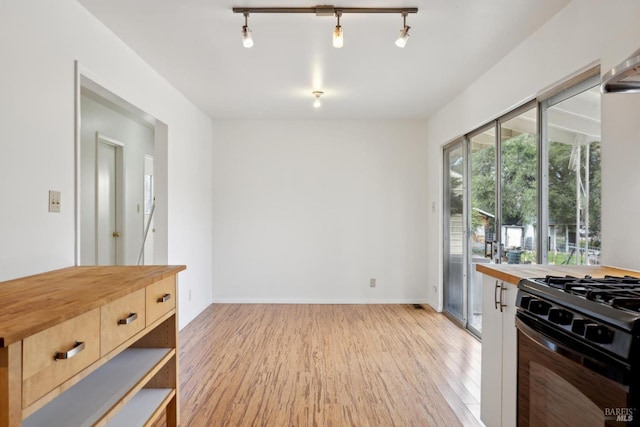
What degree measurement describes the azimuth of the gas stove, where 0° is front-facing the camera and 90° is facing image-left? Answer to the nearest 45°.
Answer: approximately 45°

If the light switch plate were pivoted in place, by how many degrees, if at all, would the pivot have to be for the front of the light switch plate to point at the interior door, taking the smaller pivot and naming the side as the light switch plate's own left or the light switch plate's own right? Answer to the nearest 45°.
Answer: approximately 135° to the light switch plate's own left

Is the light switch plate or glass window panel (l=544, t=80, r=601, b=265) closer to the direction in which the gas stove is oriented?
the light switch plate

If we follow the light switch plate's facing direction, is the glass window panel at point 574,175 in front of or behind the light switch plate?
in front

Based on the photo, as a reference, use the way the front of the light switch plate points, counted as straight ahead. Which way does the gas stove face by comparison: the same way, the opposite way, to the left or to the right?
the opposite way

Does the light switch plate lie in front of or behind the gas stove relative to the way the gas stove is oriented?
in front

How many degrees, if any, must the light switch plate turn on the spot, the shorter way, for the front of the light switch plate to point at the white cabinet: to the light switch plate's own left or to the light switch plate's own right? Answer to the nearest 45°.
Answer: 0° — it already faces it

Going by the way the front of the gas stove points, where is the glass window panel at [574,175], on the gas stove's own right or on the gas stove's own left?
on the gas stove's own right

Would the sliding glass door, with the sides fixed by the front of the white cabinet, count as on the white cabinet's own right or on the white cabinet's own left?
on the white cabinet's own right

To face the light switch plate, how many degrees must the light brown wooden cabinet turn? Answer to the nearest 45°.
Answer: approximately 135° to its left

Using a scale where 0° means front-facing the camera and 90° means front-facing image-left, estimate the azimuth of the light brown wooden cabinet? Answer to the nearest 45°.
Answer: approximately 315°

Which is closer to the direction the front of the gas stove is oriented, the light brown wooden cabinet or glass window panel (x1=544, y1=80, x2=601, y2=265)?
the light brown wooden cabinet

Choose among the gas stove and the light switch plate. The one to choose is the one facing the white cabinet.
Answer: the light switch plate
